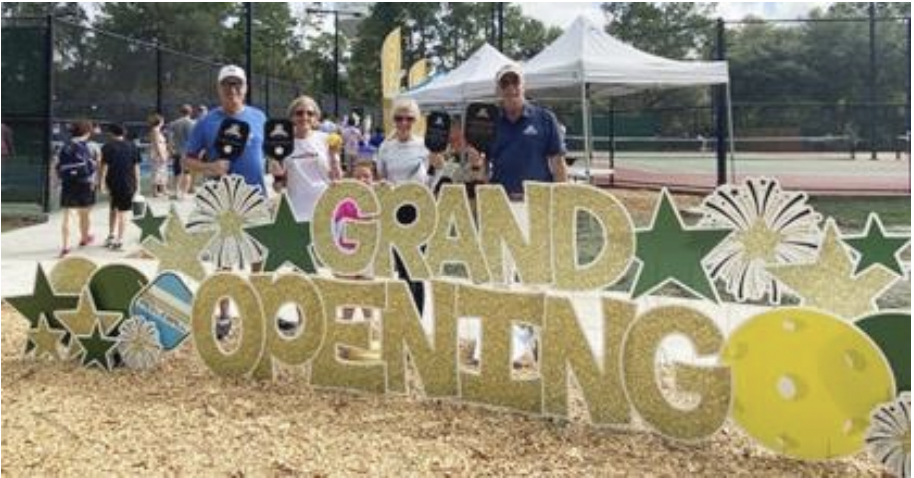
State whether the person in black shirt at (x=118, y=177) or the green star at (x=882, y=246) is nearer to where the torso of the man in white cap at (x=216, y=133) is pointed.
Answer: the green star

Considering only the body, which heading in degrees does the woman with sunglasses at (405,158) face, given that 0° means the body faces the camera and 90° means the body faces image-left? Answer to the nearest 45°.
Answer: approximately 0°

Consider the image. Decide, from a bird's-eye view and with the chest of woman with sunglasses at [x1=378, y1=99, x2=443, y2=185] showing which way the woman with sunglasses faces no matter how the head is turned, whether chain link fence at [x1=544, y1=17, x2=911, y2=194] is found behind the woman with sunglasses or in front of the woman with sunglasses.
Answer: behind

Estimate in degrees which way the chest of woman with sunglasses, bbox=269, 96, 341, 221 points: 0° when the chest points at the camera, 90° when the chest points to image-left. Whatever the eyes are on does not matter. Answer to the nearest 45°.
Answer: approximately 0°

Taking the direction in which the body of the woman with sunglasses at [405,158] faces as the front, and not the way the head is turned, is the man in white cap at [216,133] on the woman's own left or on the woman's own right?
on the woman's own right

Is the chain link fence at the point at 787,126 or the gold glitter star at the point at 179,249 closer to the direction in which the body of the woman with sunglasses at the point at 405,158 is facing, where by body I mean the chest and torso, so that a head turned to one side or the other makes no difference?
the gold glitter star
